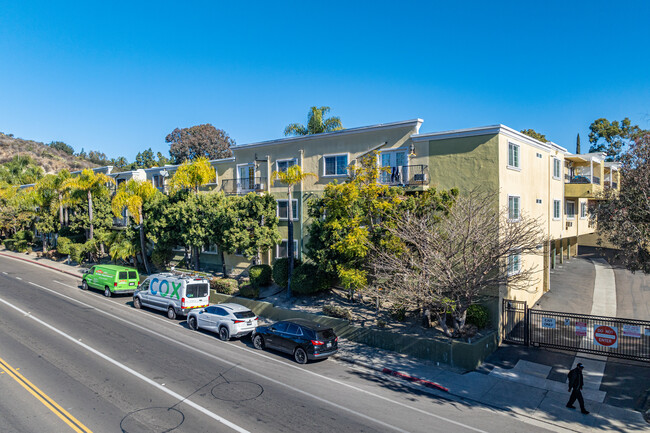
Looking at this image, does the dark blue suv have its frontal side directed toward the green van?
yes

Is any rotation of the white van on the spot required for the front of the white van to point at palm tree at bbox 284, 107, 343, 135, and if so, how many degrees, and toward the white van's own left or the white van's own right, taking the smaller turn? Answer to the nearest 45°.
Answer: approximately 90° to the white van's own right

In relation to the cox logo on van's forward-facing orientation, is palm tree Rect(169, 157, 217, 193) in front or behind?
behind

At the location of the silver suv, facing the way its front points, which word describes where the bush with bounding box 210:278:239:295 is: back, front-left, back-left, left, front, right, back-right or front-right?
front-right

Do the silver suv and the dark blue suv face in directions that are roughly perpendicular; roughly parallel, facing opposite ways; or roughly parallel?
roughly parallel

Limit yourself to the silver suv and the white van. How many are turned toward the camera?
0

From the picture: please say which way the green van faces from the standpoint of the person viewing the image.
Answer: facing away from the viewer and to the left of the viewer

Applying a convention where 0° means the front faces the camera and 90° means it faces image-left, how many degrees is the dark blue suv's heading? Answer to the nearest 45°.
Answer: approximately 135°

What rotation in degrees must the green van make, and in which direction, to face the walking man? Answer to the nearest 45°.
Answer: approximately 180°

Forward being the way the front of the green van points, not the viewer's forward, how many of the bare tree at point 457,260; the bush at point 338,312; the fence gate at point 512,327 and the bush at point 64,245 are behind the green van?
3

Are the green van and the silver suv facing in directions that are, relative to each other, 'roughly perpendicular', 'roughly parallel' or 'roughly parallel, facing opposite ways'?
roughly parallel

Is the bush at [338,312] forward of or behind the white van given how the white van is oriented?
behind

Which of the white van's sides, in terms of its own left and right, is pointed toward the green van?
front

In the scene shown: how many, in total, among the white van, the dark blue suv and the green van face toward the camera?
0
